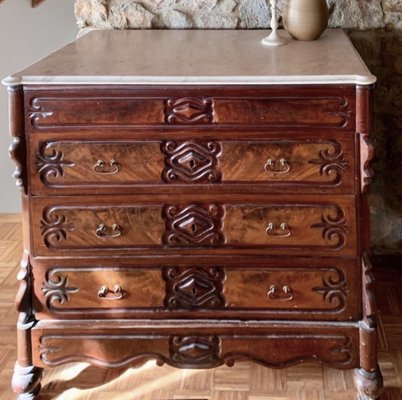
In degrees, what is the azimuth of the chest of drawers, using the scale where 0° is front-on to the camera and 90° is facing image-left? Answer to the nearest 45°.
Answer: approximately 0°
